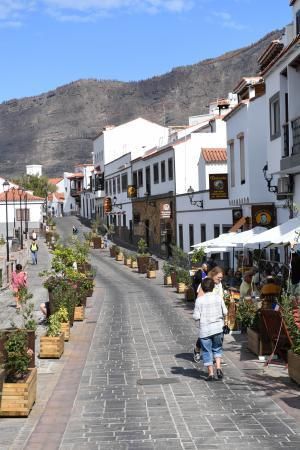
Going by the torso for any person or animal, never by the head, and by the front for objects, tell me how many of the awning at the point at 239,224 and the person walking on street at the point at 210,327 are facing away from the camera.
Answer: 1

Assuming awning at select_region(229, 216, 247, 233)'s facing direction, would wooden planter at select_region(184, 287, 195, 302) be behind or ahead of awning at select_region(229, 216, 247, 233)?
ahead

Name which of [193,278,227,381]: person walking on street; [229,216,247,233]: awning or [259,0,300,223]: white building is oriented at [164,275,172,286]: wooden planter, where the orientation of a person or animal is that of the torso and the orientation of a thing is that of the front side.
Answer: the person walking on street

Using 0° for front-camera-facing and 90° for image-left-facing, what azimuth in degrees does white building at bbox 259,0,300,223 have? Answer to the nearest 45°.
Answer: approximately 45°

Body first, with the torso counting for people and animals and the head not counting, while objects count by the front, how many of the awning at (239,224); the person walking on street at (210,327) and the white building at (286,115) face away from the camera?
1

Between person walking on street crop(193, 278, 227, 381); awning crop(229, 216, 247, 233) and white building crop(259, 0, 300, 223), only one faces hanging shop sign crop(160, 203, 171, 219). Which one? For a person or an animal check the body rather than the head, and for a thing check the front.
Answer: the person walking on street

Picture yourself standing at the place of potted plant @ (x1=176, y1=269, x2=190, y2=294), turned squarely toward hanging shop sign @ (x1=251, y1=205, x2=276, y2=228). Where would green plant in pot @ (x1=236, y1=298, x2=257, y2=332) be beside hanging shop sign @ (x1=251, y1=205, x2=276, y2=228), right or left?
right

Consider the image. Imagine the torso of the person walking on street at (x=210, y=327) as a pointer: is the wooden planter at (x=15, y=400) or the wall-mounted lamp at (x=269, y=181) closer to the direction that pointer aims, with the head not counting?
the wall-mounted lamp

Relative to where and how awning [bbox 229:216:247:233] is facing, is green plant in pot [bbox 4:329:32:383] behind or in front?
in front

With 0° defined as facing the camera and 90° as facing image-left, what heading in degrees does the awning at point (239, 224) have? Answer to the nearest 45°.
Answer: approximately 45°

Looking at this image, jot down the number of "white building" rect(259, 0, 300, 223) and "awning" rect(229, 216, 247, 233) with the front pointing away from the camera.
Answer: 0

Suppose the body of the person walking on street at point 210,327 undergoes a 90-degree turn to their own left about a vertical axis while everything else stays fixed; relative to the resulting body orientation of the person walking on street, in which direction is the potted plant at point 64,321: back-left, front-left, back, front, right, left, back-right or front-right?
front-right

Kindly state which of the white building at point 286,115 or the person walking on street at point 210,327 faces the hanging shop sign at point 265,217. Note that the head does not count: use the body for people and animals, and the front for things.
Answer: the person walking on street

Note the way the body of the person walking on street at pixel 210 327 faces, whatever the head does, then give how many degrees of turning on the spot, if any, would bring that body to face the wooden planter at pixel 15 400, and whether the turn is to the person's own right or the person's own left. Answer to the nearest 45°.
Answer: approximately 135° to the person's own left

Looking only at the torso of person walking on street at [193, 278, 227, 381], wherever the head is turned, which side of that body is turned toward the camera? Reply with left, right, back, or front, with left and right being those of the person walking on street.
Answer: back

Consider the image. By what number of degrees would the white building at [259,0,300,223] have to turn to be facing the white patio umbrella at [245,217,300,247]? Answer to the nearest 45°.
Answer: approximately 45° to its left

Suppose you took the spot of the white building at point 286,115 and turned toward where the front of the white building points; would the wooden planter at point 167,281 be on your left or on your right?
on your right

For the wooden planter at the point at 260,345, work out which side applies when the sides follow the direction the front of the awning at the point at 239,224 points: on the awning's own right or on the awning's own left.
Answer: on the awning's own left
